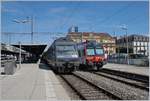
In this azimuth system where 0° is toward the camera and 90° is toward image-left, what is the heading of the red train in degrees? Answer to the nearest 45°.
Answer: approximately 315°
